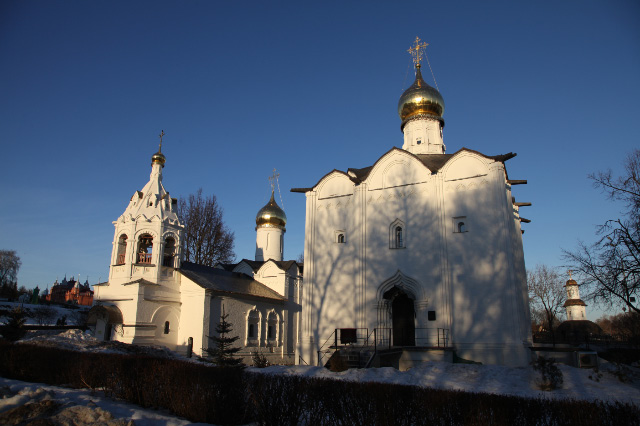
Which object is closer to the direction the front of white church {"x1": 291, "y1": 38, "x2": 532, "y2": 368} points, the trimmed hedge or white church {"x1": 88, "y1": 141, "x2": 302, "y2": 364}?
the trimmed hedge

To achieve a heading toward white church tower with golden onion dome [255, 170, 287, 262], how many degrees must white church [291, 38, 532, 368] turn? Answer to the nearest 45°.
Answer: approximately 135° to its right

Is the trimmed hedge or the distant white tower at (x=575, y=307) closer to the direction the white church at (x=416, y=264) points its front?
the trimmed hedge

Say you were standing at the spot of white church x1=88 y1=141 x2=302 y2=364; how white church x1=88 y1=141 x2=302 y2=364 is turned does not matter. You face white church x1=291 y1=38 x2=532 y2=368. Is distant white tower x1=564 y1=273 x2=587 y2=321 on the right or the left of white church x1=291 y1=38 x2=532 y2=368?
left

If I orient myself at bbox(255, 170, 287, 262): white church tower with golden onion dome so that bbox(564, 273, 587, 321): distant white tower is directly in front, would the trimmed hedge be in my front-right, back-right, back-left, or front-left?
back-right

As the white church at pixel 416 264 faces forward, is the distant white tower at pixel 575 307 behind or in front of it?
behind

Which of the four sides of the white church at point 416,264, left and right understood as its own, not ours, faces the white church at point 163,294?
right

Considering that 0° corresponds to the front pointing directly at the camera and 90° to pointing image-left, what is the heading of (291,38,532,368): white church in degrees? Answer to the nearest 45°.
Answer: approximately 0°

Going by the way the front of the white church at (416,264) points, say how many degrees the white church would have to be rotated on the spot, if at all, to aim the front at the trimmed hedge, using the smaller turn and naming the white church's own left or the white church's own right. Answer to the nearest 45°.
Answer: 0° — it already faces it

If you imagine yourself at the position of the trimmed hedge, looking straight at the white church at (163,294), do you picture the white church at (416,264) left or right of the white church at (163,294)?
right

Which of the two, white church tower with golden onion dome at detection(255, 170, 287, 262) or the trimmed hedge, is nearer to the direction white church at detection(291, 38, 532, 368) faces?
the trimmed hedge
